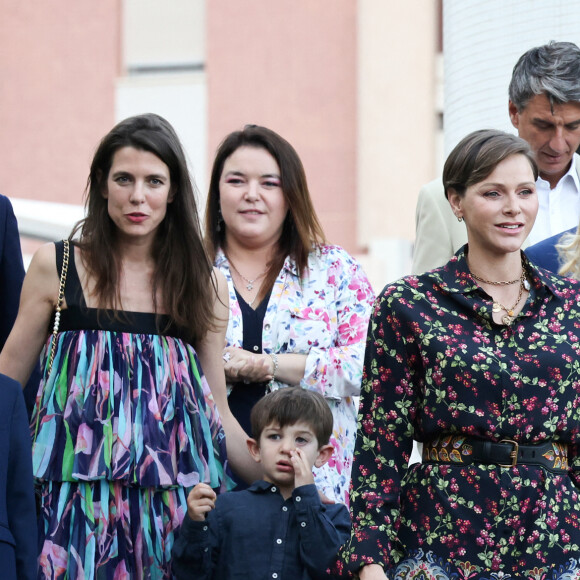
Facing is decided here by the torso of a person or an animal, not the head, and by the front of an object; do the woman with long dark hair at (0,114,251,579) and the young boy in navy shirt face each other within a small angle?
no

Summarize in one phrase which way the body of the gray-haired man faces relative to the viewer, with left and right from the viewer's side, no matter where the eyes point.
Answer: facing the viewer and to the right of the viewer

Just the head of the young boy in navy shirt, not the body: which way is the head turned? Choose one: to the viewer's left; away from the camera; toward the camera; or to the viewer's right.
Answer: toward the camera

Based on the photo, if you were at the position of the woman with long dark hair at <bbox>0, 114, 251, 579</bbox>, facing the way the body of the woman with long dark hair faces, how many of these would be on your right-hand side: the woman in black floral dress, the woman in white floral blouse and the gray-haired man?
0

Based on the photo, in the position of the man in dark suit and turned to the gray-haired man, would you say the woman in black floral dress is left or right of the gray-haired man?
right

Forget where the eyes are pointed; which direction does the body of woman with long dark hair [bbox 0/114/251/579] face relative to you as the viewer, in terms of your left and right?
facing the viewer

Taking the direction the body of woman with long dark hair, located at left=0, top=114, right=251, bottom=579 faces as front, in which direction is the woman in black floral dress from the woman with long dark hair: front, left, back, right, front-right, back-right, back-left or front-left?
front-left

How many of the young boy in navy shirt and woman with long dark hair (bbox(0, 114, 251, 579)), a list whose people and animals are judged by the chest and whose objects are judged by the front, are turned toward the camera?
2

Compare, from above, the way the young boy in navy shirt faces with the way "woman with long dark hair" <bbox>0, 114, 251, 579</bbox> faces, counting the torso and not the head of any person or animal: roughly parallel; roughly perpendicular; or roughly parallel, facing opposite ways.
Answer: roughly parallel

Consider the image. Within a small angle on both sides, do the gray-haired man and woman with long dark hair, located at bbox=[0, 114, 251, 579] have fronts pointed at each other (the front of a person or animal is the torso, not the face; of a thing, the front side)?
no

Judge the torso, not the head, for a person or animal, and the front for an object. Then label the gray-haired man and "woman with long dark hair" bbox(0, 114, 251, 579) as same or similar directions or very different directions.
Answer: same or similar directions

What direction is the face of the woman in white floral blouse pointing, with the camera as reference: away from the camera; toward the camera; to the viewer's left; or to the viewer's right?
toward the camera

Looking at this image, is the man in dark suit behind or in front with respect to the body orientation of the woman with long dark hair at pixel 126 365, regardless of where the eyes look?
behind
